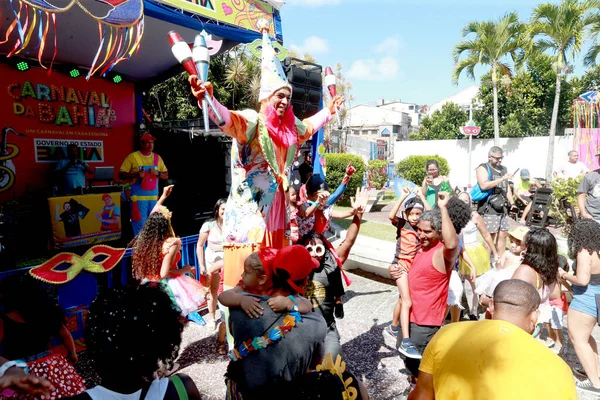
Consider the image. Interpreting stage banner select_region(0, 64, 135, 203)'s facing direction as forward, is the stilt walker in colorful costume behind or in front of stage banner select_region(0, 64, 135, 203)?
in front

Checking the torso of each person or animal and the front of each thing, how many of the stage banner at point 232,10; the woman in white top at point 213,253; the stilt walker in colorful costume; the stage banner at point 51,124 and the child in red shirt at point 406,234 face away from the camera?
0

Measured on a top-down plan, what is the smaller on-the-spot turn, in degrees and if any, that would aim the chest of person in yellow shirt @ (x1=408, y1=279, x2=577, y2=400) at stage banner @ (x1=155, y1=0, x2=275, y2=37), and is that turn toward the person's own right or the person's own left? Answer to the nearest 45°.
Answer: approximately 45° to the person's own left

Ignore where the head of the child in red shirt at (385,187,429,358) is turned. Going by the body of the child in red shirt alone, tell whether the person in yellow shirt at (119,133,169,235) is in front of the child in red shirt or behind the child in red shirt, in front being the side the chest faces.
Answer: behind

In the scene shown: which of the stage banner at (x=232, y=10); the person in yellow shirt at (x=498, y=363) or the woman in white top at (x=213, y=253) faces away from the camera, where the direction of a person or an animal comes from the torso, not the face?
the person in yellow shirt

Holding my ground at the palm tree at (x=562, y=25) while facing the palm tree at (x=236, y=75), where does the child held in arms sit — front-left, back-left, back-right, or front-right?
front-left

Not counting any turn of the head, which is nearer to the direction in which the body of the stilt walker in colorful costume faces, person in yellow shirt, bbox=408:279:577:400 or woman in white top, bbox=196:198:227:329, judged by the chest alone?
the person in yellow shirt

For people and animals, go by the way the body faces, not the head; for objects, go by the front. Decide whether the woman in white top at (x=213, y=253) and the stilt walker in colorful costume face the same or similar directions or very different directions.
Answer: same or similar directions

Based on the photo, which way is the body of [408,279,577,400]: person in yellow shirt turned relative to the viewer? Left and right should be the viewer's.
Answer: facing away from the viewer

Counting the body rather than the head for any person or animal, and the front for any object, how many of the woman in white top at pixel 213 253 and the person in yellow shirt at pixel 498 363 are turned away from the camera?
1

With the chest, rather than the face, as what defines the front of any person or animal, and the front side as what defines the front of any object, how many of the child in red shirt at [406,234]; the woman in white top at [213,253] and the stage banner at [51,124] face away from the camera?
0

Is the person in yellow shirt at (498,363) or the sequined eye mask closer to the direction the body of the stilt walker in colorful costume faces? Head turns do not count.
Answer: the person in yellow shirt

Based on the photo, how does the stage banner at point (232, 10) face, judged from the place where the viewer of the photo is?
facing the viewer and to the right of the viewer
